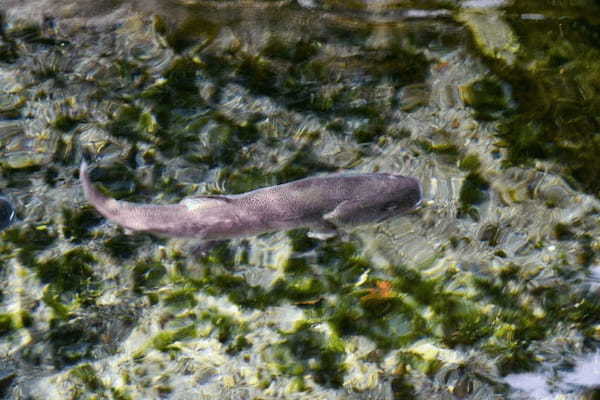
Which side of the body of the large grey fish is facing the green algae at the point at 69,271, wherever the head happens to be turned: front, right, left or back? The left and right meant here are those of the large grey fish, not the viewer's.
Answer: back

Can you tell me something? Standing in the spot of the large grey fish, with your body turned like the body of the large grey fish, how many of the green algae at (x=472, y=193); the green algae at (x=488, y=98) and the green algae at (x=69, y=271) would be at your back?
1

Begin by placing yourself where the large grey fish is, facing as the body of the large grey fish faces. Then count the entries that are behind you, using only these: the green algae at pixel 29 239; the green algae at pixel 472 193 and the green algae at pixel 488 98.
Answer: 1

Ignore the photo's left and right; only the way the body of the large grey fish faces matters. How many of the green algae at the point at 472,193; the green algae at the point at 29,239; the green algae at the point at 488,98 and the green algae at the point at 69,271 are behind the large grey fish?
2

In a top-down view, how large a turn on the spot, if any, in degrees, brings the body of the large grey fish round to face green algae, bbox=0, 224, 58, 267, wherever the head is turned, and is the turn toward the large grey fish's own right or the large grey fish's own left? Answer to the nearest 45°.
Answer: approximately 180°

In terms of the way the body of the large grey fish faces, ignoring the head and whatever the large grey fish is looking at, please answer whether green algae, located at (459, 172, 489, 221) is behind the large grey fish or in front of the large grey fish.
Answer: in front

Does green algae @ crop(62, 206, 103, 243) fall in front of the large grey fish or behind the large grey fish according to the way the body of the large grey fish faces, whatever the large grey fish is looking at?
behind

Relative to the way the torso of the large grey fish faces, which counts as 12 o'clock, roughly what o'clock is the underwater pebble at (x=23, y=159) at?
The underwater pebble is roughly at 7 o'clock from the large grey fish.

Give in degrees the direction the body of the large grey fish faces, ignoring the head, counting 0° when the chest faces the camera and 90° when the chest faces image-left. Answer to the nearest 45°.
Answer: approximately 270°
